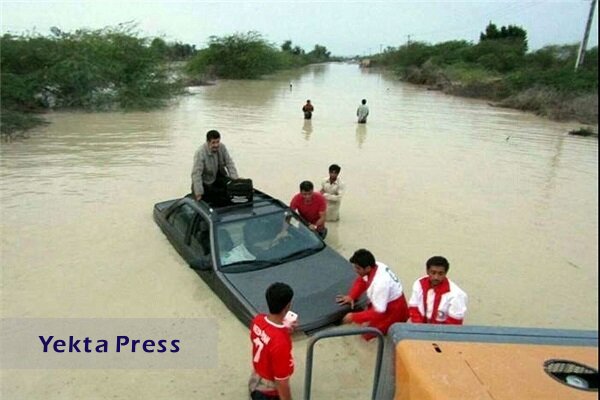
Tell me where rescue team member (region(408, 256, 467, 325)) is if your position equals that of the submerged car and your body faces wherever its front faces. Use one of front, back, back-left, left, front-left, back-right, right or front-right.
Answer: front

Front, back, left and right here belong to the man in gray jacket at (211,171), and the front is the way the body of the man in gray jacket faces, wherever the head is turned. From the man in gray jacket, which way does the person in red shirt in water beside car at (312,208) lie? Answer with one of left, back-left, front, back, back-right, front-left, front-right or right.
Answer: front-left

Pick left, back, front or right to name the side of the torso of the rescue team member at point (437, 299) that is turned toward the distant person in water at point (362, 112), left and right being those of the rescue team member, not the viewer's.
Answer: back

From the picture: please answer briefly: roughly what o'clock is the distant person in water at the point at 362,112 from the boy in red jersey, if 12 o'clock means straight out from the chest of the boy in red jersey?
The distant person in water is roughly at 11 o'clock from the boy in red jersey.

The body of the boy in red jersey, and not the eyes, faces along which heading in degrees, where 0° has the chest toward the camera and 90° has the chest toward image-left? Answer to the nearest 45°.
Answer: approximately 225°

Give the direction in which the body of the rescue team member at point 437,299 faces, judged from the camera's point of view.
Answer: toward the camera

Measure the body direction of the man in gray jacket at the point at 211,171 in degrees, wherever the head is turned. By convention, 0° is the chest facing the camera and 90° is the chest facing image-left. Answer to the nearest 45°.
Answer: approximately 315°

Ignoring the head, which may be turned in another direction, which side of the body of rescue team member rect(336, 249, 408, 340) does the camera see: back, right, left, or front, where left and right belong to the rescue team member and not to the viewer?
left

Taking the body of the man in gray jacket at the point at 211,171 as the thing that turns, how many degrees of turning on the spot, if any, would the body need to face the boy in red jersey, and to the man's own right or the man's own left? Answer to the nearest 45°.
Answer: approximately 45° to the man's own right

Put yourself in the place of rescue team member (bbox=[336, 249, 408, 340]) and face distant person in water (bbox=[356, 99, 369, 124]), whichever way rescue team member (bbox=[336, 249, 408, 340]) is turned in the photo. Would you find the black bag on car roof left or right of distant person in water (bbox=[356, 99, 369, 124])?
left

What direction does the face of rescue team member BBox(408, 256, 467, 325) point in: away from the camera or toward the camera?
toward the camera

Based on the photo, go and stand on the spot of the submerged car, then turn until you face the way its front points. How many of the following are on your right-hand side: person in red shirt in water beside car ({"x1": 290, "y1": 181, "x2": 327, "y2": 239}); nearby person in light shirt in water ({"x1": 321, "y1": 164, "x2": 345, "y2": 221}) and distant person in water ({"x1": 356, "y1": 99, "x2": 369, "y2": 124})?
0

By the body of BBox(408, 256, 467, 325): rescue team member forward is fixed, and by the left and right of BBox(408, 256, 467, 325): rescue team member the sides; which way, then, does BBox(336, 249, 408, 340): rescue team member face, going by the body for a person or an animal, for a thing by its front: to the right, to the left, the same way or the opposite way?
to the right

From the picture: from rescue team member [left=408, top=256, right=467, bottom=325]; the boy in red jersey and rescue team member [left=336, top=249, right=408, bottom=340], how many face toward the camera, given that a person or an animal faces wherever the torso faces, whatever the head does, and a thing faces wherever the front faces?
1

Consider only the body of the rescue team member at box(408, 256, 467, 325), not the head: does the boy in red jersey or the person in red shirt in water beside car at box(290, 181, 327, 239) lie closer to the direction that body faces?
the boy in red jersey

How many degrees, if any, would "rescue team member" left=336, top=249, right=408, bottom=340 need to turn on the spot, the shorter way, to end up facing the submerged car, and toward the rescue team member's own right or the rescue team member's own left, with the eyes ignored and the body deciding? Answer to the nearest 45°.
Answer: approximately 45° to the rescue team member's own right

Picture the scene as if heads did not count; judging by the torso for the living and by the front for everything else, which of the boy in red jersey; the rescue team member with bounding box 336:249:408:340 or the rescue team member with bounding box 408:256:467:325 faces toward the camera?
the rescue team member with bounding box 408:256:467:325
